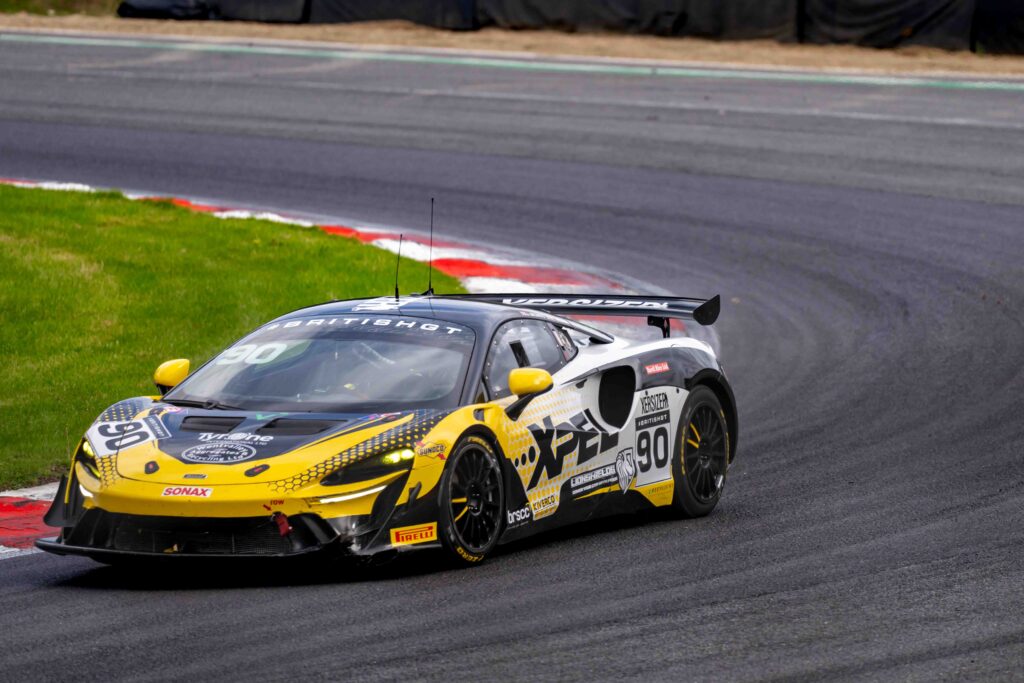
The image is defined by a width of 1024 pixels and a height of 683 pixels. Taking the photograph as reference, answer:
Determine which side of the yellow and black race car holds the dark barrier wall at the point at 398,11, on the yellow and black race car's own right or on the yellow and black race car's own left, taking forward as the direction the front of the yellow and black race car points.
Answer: on the yellow and black race car's own right

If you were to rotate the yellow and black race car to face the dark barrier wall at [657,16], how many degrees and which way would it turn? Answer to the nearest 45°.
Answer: approximately 135° to its right

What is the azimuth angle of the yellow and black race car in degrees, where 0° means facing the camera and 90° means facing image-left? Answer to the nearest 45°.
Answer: approximately 45°

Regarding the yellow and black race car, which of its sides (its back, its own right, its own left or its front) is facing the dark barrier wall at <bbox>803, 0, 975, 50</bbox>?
back
